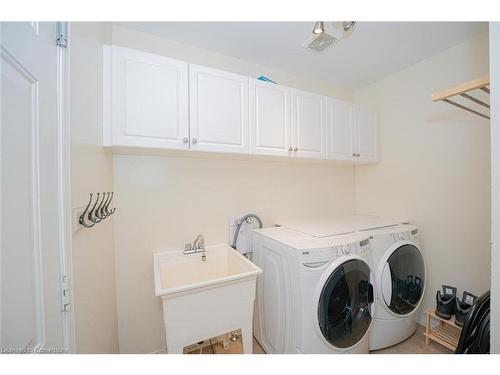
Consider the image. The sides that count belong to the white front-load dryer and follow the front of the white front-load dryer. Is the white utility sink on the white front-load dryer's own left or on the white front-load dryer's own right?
on the white front-load dryer's own right

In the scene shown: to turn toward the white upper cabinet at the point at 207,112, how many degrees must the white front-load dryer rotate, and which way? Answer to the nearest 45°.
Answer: approximately 90° to its right

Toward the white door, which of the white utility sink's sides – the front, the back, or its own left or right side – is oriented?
right

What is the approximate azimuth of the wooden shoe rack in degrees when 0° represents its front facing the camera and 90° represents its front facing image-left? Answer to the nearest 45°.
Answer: approximately 45°
